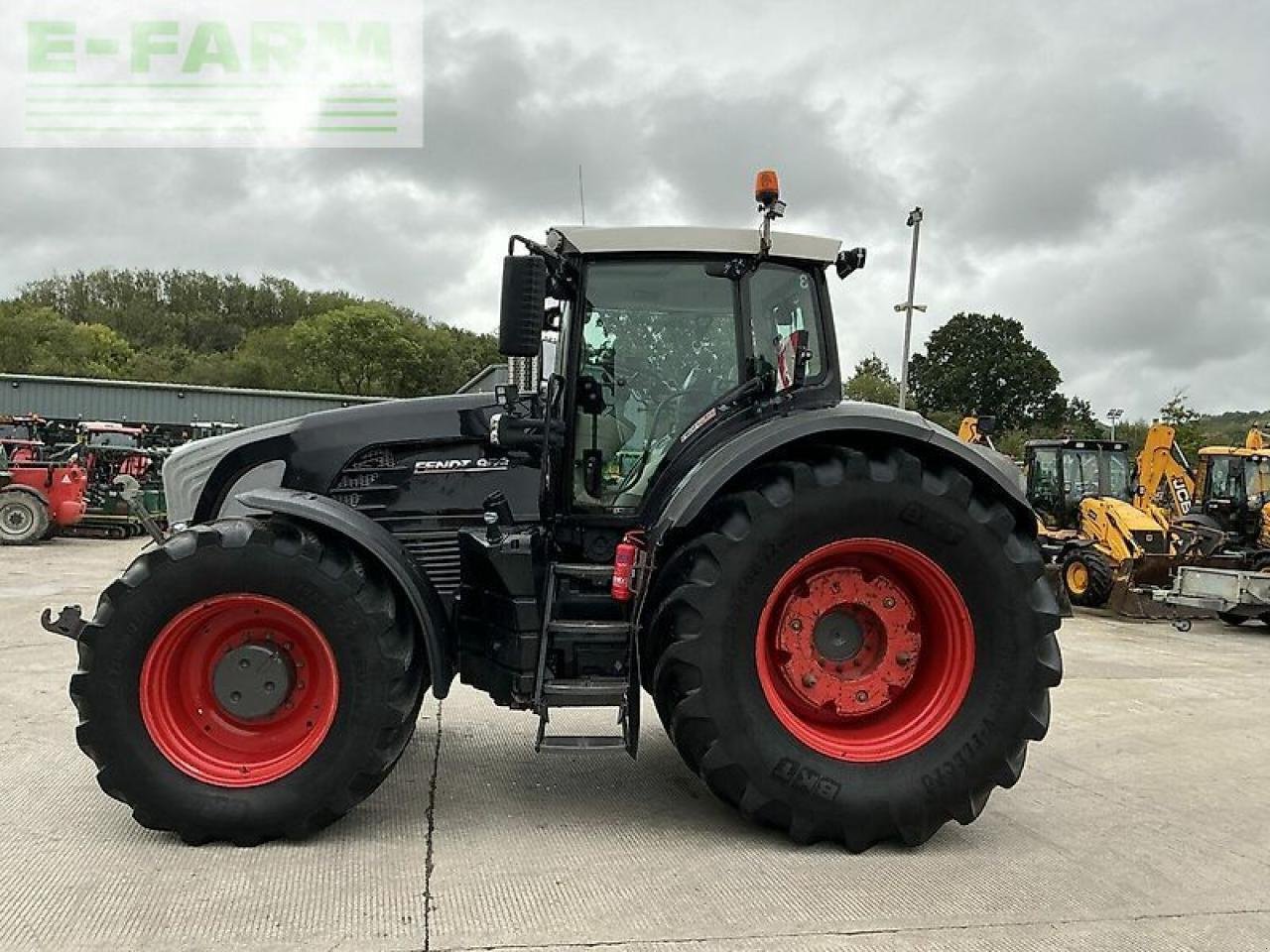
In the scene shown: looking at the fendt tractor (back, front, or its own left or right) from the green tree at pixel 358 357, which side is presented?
right

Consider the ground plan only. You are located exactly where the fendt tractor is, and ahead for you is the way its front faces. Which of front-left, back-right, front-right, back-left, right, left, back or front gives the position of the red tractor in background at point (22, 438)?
front-right

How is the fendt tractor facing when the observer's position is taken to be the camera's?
facing to the left of the viewer

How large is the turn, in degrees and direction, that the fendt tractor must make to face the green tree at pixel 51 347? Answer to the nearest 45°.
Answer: approximately 45° to its right

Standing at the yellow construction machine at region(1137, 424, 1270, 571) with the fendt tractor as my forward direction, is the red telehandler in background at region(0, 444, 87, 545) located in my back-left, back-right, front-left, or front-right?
front-right

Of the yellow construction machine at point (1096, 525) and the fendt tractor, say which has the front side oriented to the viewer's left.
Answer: the fendt tractor

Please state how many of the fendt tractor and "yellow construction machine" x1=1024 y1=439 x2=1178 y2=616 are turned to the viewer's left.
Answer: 1

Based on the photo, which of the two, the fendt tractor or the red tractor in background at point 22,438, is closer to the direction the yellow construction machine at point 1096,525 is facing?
the fendt tractor

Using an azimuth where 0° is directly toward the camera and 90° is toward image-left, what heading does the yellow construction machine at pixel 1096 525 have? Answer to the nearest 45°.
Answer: approximately 315°
